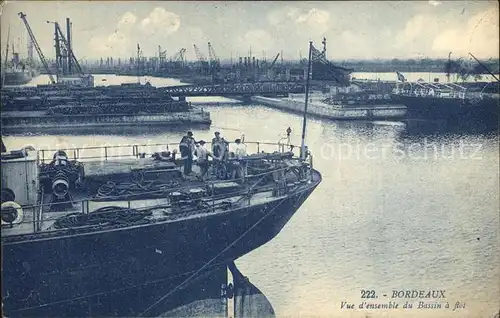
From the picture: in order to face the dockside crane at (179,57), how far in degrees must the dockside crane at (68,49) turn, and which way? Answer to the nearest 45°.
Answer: approximately 135° to its right

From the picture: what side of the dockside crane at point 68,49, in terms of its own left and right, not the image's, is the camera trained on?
left

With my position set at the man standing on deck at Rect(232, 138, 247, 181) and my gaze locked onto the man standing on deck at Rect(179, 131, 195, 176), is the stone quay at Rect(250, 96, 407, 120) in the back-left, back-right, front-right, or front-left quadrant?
back-right
